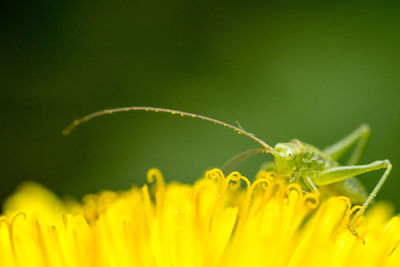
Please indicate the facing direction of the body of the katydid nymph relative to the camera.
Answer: to the viewer's left
